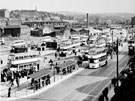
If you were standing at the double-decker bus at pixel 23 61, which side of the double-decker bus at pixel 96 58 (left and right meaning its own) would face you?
front

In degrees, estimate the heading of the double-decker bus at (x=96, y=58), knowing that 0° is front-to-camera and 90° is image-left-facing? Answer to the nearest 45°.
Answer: approximately 45°
